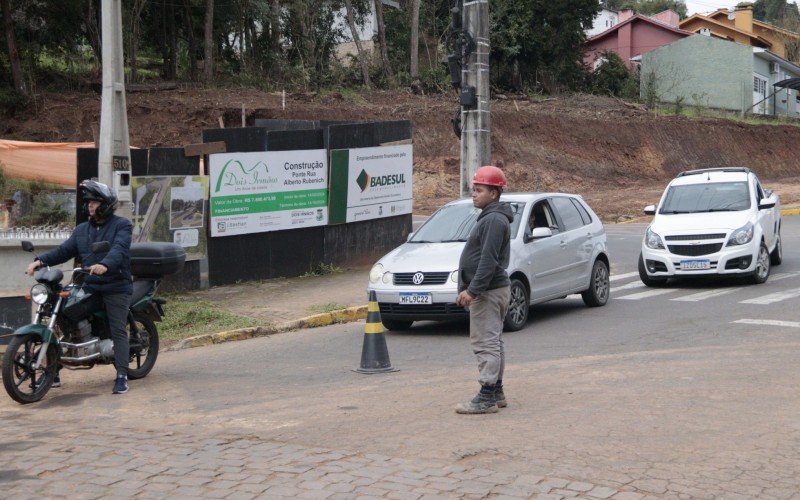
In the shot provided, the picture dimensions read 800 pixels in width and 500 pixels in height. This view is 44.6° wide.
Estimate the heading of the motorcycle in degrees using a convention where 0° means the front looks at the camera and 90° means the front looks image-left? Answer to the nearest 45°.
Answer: approximately 45°

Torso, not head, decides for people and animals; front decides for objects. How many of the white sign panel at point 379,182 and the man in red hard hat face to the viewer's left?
1

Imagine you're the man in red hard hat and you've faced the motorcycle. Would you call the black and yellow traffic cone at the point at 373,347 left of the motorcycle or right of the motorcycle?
right

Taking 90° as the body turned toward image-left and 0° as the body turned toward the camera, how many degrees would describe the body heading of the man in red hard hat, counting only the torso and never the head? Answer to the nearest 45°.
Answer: approximately 90°

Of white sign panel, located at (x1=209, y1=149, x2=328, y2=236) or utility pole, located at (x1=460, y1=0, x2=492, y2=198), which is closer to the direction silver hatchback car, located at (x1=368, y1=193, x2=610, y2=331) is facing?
the white sign panel

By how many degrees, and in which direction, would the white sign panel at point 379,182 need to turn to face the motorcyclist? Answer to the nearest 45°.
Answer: approximately 45° to its right

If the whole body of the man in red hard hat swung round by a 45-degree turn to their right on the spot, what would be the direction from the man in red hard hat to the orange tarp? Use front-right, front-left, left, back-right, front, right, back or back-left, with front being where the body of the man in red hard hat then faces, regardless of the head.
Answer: front
